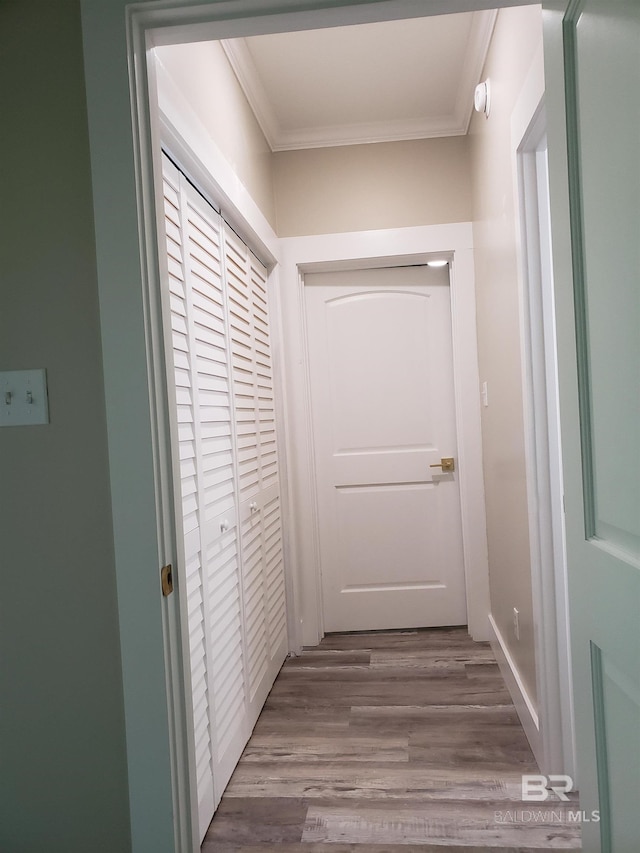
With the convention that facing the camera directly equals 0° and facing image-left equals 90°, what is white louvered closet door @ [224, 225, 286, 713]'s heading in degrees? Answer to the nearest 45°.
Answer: approximately 270°

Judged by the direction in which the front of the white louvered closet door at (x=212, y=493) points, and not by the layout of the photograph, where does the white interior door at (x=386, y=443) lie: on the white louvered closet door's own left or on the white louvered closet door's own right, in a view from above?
on the white louvered closet door's own left

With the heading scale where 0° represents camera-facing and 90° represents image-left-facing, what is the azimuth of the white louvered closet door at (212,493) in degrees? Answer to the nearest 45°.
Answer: approximately 270°

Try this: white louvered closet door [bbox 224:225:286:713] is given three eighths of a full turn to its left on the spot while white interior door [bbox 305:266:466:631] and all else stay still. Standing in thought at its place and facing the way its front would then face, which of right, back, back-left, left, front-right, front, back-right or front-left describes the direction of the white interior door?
right
